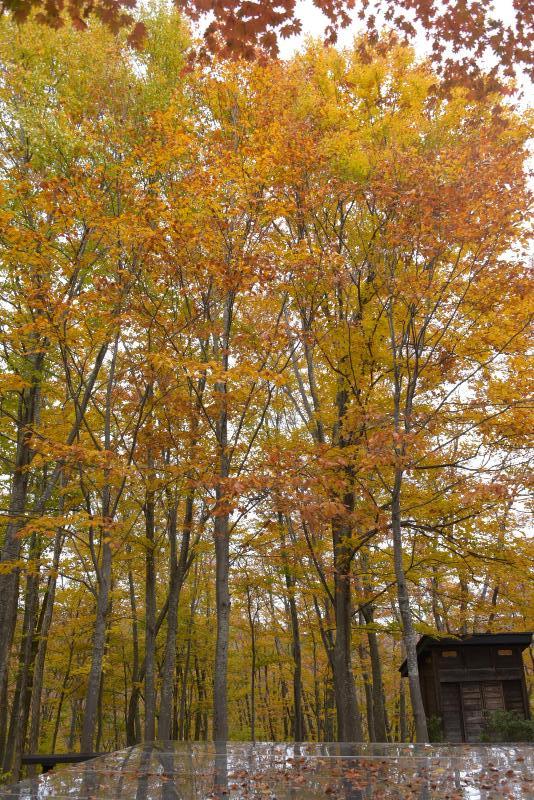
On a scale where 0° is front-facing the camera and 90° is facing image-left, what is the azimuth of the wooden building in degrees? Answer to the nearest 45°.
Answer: approximately 0°
